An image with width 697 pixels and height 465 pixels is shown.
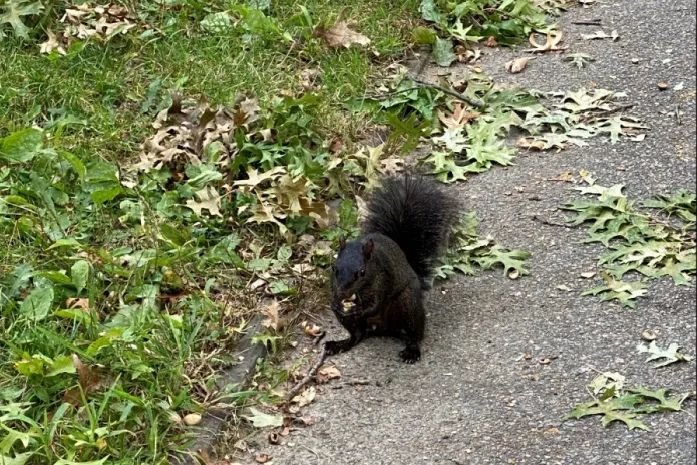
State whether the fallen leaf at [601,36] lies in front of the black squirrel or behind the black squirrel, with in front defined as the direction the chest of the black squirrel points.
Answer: behind

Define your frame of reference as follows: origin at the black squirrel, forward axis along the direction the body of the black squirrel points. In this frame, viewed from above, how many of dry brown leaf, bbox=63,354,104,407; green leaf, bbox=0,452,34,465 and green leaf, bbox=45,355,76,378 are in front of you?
3

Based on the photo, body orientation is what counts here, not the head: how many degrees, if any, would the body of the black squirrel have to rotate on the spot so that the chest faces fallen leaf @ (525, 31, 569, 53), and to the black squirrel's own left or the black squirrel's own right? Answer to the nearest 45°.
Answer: approximately 135° to the black squirrel's own right

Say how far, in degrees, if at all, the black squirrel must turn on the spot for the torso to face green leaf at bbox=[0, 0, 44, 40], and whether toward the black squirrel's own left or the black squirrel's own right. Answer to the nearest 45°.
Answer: approximately 90° to the black squirrel's own right

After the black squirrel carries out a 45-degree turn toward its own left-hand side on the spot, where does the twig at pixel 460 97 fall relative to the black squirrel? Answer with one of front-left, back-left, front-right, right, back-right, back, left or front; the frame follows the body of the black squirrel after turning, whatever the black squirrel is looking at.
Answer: back

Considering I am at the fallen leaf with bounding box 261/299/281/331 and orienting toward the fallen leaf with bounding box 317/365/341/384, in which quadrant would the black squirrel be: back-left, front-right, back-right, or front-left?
front-left

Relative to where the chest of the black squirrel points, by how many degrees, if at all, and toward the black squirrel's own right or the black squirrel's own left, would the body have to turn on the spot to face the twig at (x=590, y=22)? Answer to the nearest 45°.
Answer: approximately 135° to the black squirrel's own right

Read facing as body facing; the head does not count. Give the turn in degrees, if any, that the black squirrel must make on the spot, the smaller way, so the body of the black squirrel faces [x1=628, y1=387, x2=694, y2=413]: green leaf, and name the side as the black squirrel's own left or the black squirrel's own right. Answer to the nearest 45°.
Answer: approximately 90° to the black squirrel's own left

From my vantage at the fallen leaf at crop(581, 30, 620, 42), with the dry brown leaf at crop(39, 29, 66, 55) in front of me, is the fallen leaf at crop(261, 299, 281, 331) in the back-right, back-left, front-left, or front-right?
front-left

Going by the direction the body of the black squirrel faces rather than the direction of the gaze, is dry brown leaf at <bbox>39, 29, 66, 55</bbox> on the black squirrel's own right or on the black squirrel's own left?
on the black squirrel's own right

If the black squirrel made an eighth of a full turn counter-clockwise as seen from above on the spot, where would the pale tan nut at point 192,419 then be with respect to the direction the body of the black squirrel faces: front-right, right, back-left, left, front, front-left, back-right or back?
front-right

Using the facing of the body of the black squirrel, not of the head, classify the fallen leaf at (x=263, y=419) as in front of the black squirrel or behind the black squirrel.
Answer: in front

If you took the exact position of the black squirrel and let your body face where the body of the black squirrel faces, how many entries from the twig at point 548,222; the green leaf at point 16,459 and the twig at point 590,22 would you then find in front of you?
1

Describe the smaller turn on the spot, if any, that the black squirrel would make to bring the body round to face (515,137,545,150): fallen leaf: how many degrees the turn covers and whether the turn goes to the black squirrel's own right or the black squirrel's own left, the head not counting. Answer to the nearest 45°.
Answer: approximately 135° to the black squirrel's own right

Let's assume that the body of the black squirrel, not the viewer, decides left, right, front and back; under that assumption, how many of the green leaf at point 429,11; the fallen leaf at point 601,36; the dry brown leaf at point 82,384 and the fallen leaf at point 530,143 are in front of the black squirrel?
1

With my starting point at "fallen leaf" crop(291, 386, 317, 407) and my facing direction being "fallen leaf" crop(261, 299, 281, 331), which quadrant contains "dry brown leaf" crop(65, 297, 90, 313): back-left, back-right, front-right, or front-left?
front-left

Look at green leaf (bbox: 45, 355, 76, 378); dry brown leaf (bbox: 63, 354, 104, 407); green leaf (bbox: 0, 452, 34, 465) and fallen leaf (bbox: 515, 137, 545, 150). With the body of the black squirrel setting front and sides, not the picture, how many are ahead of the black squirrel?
3

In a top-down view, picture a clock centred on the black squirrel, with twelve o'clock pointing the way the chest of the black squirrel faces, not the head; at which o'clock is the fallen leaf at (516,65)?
The fallen leaf is roughly at 5 o'clock from the black squirrel.
